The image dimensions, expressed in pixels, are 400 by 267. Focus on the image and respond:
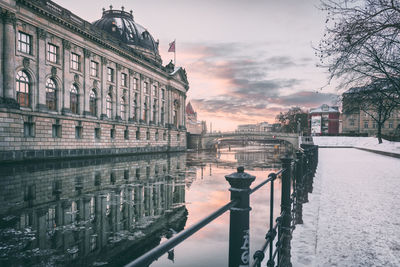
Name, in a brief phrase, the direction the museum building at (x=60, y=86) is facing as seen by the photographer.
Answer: facing the viewer and to the right of the viewer
